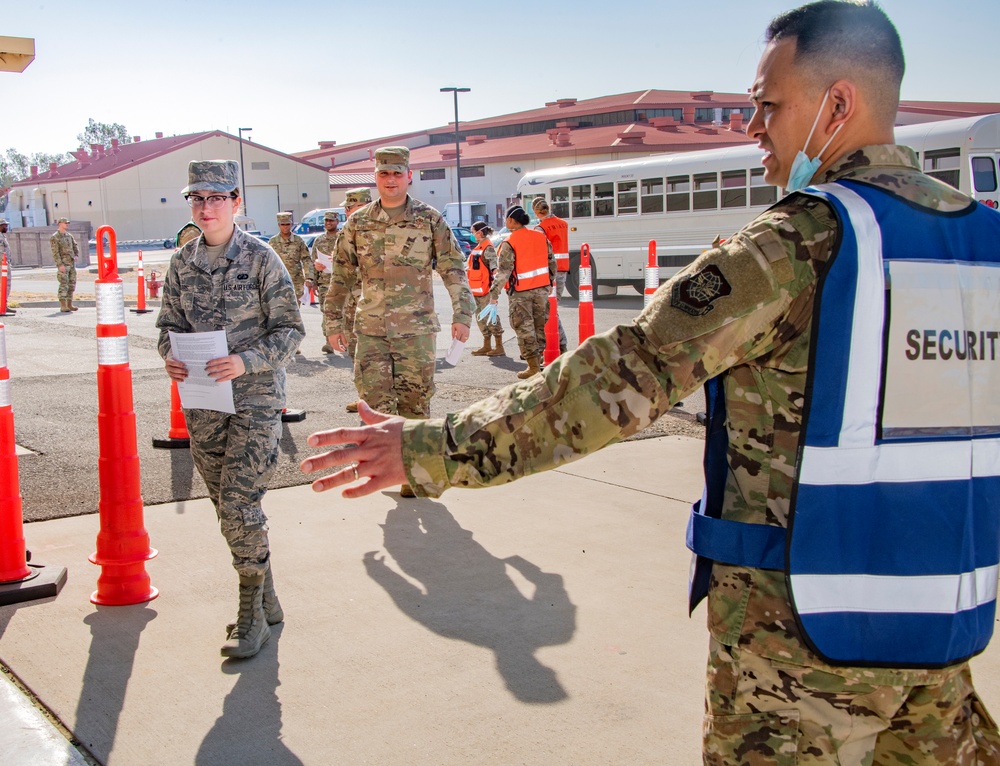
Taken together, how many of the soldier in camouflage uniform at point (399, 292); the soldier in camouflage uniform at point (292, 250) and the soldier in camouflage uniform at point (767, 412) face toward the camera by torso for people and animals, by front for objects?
2

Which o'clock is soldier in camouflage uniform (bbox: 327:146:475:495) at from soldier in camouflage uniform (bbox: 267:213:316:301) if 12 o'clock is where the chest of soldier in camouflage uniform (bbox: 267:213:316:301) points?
soldier in camouflage uniform (bbox: 327:146:475:495) is roughly at 12 o'clock from soldier in camouflage uniform (bbox: 267:213:316:301).

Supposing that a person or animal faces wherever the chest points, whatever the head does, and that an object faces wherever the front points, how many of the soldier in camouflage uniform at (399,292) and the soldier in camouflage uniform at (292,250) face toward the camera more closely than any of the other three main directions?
2

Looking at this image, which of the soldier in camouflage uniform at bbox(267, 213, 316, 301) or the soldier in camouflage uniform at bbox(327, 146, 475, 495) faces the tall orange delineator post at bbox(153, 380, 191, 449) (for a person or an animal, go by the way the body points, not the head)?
the soldier in camouflage uniform at bbox(267, 213, 316, 301)

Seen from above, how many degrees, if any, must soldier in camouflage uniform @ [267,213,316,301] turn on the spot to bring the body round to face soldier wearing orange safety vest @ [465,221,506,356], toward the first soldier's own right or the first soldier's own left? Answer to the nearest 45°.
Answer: approximately 45° to the first soldier's own left

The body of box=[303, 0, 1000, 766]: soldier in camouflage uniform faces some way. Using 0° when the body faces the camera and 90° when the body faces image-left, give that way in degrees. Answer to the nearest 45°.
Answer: approximately 135°

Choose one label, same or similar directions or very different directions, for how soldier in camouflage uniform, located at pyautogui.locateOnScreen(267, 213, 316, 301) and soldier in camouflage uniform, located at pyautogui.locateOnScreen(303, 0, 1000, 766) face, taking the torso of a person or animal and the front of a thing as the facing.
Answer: very different directions
